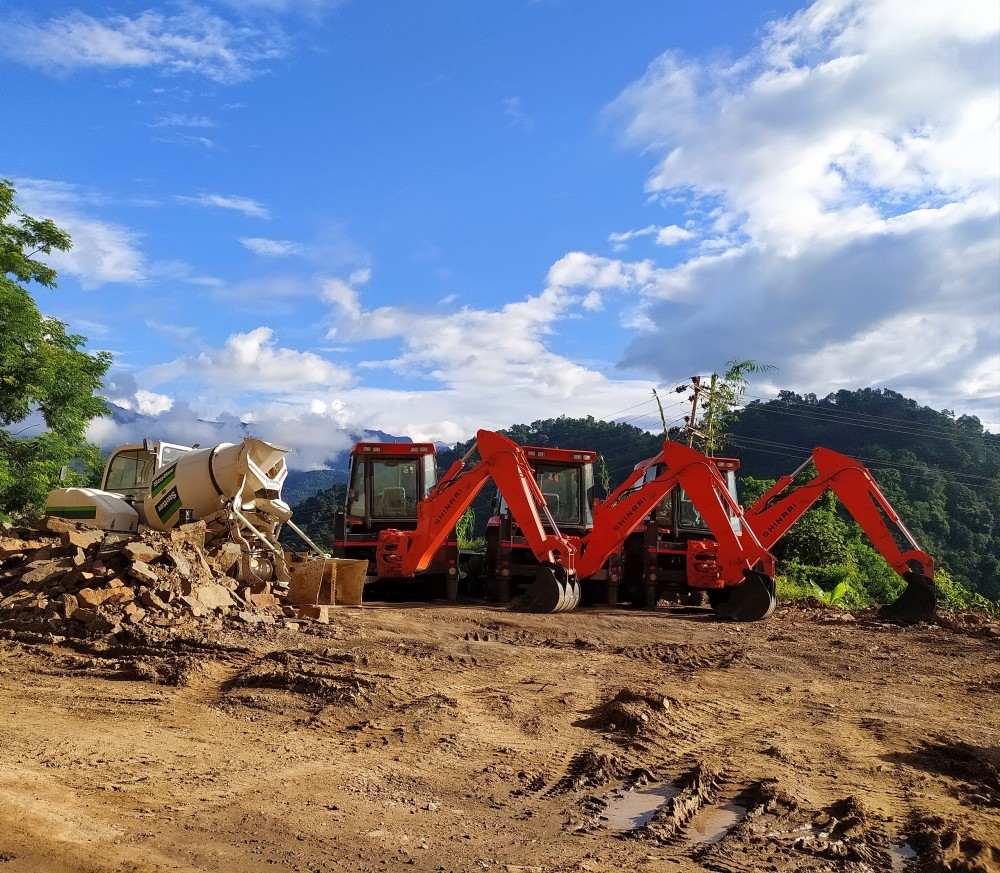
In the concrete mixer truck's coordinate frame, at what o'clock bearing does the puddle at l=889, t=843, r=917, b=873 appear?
The puddle is roughly at 7 o'clock from the concrete mixer truck.

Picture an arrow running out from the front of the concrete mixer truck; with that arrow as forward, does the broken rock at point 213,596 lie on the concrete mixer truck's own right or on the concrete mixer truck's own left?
on the concrete mixer truck's own left

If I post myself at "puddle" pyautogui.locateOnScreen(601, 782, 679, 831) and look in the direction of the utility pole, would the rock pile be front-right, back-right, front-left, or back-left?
front-left

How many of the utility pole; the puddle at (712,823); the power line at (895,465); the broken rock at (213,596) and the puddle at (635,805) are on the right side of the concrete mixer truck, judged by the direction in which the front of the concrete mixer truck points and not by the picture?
2

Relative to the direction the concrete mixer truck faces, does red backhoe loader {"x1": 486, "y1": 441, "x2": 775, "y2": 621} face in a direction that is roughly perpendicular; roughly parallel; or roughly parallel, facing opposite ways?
roughly perpendicular

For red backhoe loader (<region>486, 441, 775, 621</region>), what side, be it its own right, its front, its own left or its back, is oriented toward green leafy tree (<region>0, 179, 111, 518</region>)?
left

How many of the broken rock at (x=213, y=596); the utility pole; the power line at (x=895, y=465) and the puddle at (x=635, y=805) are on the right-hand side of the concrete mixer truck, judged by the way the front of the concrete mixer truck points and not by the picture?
2

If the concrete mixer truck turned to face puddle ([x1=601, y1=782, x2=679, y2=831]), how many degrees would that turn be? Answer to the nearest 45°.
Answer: approximately 135° to its left

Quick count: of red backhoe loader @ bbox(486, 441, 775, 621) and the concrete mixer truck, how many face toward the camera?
0

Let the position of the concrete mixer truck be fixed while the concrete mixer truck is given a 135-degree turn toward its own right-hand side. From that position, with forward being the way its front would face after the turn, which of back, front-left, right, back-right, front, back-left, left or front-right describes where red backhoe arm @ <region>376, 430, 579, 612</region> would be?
front

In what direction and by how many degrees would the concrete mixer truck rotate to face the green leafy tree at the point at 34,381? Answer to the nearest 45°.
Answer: approximately 45° to its right

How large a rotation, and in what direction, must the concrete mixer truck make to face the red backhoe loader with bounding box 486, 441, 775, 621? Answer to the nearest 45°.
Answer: approximately 135° to its right

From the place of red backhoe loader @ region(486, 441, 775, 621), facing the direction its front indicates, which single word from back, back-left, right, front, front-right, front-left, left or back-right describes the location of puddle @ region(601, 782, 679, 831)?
back

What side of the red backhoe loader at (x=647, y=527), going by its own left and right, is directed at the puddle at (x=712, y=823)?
back

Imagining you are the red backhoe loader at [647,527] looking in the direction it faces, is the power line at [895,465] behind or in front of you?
in front

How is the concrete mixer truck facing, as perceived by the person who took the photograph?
facing away from the viewer and to the left of the viewer

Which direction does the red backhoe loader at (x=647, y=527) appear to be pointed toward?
away from the camera
